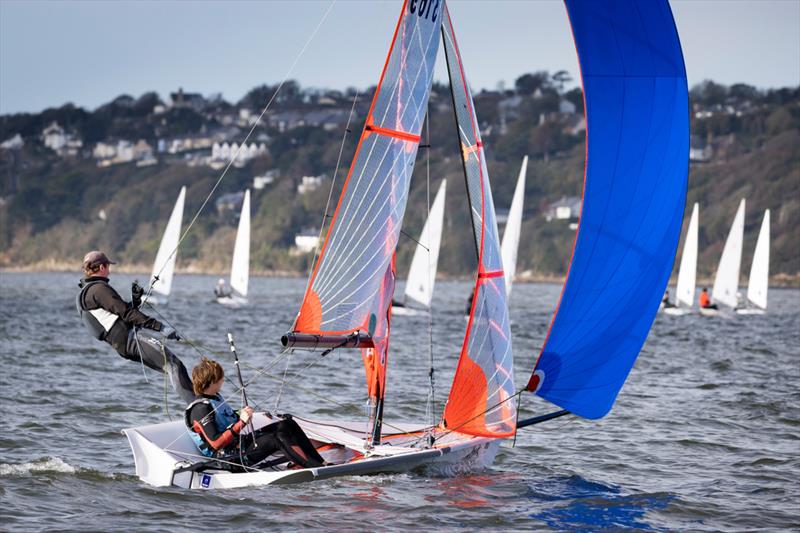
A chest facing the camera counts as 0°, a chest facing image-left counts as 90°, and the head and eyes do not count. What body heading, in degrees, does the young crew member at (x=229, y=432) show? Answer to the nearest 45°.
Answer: approximately 270°

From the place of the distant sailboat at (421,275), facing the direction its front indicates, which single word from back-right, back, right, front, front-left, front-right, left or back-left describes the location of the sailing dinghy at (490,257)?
right
